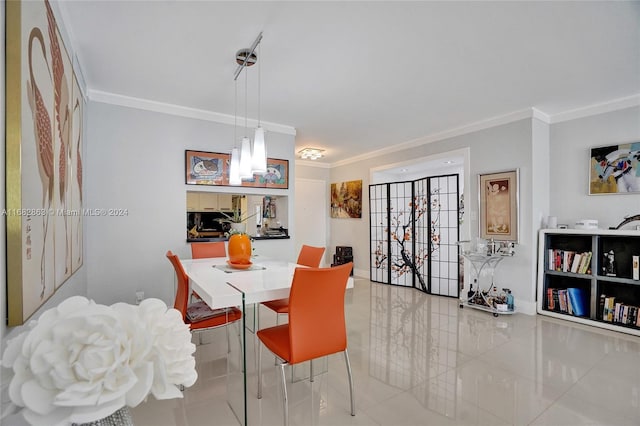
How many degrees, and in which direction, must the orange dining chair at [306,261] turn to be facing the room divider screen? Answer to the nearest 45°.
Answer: approximately 180°

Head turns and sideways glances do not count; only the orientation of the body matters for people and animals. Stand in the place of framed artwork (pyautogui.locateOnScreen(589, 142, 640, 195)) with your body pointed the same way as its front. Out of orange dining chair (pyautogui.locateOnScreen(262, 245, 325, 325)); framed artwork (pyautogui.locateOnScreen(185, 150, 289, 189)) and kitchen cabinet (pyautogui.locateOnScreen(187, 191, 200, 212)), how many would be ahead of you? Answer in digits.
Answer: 3

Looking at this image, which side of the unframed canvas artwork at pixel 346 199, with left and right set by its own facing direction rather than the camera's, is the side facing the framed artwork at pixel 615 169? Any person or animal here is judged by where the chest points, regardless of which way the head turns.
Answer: left

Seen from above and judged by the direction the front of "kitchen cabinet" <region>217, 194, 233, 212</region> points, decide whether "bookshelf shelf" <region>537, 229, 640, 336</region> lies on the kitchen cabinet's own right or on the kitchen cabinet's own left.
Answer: on the kitchen cabinet's own left

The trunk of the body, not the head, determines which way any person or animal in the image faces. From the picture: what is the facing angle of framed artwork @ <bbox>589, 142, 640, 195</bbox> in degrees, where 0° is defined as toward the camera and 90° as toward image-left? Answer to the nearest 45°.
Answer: approximately 45°

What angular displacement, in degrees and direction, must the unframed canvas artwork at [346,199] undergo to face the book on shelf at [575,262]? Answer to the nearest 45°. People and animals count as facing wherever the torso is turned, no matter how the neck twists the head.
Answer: approximately 90° to its left

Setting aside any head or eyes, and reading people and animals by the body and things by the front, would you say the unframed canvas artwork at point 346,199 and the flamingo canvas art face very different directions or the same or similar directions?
very different directions

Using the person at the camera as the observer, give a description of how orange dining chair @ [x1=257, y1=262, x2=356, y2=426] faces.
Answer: facing away from the viewer and to the left of the viewer

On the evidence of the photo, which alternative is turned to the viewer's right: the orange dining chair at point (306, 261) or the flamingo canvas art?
the flamingo canvas art

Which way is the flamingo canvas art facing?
to the viewer's right

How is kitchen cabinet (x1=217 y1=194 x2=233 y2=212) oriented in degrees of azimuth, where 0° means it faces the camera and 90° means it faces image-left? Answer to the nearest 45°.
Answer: approximately 0°
